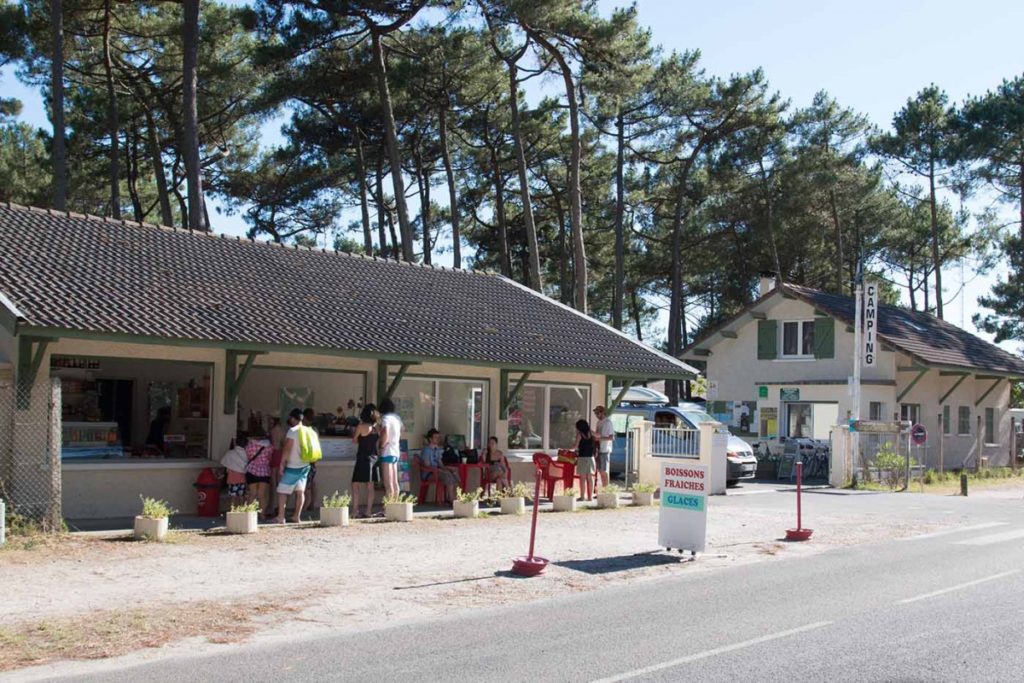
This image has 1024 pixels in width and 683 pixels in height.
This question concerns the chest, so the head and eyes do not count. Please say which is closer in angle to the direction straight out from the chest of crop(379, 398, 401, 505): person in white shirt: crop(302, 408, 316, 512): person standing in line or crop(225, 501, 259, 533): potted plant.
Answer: the person standing in line

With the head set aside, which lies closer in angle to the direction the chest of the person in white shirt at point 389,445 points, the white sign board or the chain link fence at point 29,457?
the chain link fence

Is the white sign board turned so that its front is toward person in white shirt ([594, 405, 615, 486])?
no

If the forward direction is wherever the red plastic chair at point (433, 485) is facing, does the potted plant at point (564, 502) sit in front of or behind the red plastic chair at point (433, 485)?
in front

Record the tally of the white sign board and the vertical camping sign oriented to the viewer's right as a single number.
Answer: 0

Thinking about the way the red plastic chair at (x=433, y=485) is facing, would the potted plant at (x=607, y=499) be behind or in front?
in front

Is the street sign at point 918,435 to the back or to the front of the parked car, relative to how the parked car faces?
to the front

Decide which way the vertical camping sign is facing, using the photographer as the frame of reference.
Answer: facing the viewer

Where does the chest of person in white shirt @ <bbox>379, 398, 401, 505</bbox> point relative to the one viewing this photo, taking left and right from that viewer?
facing away from the viewer and to the left of the viewer

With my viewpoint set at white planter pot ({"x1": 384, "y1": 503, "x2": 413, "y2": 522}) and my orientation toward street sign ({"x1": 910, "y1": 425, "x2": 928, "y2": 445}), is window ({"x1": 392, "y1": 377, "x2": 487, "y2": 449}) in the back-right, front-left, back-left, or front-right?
front-left

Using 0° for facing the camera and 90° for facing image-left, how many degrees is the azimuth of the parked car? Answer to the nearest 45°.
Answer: approximately 315°

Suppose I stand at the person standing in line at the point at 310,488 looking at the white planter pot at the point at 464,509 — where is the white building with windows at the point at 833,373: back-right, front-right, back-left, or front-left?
front-left

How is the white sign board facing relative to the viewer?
toward the camera

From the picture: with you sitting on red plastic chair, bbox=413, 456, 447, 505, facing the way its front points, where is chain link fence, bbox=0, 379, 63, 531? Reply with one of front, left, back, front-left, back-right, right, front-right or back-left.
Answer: back-right
